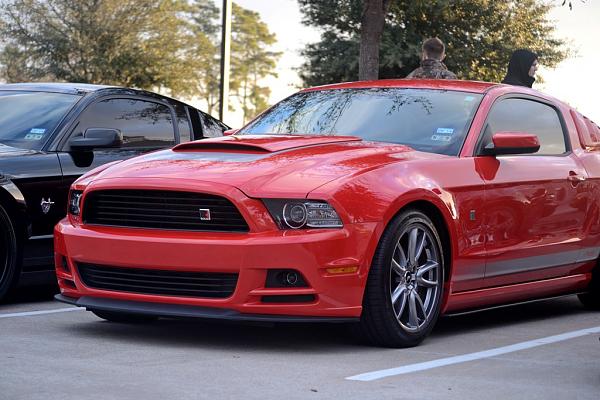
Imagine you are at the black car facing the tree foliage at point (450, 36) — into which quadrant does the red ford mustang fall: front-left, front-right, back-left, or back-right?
back-right

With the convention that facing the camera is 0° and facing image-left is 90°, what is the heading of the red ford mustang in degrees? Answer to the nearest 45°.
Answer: approximately 45°

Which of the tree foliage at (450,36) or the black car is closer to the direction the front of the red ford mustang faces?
the black car

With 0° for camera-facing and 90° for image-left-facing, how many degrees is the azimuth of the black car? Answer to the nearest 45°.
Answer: approximately 45°

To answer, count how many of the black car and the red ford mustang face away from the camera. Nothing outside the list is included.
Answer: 0

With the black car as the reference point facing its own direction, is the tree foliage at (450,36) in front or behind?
behind
